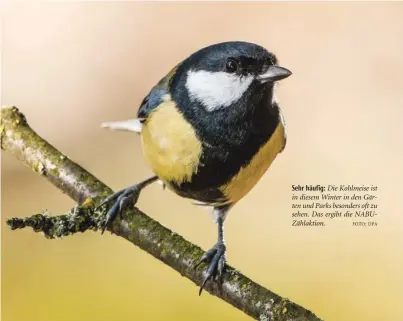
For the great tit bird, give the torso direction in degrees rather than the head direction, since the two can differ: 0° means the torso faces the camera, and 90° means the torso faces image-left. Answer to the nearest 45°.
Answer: approximately 315°
